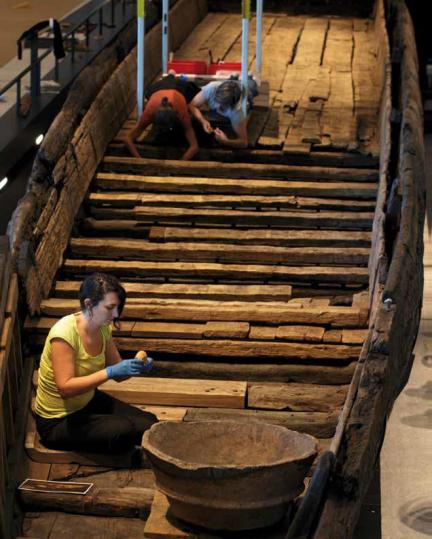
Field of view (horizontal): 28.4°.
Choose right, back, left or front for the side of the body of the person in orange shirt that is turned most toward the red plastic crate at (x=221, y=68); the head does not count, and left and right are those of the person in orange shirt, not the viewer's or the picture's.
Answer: back

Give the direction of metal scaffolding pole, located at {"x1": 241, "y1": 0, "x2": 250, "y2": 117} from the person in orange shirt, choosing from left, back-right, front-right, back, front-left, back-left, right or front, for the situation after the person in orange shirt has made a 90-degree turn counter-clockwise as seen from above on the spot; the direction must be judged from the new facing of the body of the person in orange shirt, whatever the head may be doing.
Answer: front-left

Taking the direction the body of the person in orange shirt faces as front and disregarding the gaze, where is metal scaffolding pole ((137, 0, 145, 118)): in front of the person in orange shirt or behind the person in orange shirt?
behind

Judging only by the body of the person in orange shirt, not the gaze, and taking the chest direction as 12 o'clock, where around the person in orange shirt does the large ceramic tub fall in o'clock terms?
The large ceramic tub is roughly at 12 o'clock from the person in orange shirt.

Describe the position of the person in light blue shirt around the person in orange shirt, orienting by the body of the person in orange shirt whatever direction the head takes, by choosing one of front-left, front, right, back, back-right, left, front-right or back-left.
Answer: left

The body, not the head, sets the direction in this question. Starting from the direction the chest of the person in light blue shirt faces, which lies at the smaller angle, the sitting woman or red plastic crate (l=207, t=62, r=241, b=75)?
the sitting woman

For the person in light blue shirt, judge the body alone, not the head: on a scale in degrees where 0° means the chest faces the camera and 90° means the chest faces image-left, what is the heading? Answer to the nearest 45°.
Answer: approximately 45°

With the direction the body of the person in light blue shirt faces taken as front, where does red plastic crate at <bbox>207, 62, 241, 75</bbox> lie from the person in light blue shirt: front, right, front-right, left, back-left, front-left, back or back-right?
back-right

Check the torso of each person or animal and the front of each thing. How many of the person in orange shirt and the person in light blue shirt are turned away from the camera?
0

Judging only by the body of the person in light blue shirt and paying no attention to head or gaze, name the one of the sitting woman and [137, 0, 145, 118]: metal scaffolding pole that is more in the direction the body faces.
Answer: the sitting woman

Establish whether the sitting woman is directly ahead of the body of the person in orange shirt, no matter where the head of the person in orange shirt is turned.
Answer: yes

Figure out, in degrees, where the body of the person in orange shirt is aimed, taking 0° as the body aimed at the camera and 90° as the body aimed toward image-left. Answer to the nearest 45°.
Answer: approximately 0°

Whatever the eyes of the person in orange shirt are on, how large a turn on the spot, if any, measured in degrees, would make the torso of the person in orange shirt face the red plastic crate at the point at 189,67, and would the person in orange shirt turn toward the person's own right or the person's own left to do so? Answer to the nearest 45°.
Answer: approximately 180°

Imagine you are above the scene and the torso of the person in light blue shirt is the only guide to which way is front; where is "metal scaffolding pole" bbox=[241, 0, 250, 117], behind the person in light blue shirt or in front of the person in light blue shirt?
behind
